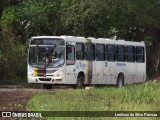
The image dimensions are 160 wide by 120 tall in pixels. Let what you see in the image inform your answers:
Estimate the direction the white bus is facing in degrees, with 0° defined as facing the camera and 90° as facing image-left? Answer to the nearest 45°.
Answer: approximately 45°
